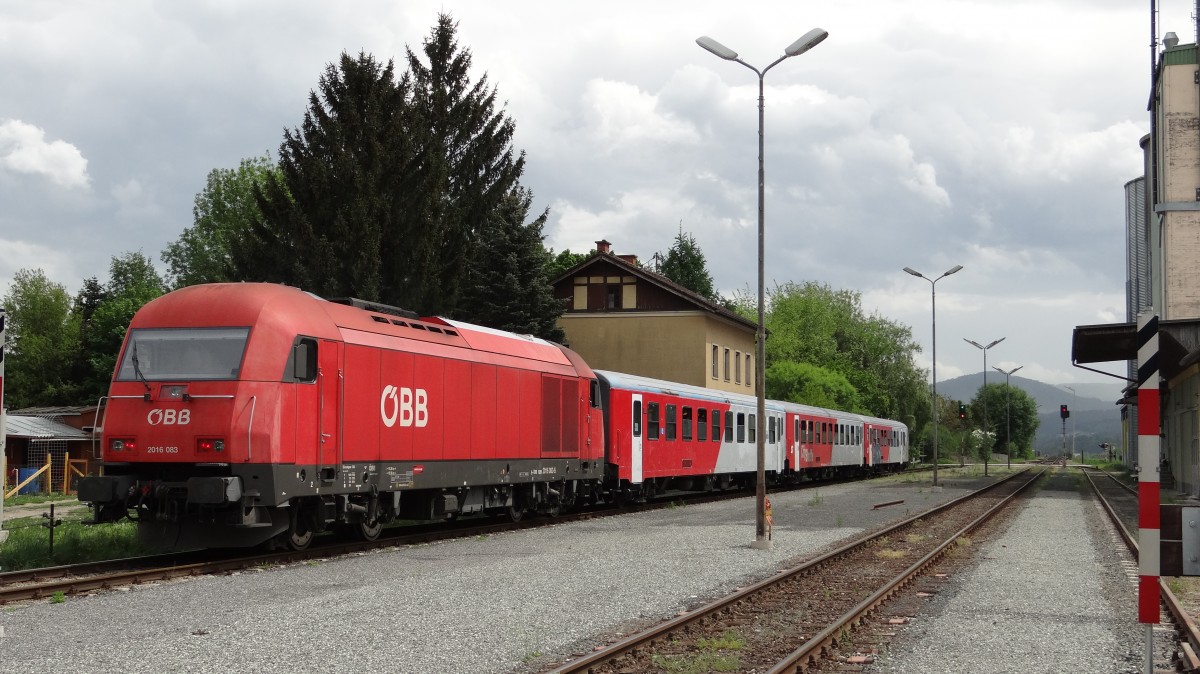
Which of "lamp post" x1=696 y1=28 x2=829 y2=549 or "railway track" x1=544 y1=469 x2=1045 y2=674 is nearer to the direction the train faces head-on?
the railway track

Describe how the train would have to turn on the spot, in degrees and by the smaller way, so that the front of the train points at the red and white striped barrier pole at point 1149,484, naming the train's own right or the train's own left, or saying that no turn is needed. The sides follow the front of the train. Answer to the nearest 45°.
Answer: approximately 90° to the train's own left

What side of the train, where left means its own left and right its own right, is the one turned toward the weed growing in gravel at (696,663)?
front

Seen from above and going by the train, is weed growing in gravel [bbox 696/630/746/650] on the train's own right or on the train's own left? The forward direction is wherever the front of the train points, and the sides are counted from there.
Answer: on the train's own left

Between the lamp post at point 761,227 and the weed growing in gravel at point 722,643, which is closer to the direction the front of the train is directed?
the weed growing in gravel

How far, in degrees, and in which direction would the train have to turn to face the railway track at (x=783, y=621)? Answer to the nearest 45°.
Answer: approximately 90° to its left

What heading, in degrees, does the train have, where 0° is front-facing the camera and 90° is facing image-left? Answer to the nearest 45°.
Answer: approximately 45°

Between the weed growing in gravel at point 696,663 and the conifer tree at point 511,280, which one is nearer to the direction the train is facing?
the weed growing in gravel

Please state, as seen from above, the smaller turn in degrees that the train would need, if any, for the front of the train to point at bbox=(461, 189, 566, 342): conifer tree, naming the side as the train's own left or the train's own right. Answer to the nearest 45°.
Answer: approximately 135° to the train's own right

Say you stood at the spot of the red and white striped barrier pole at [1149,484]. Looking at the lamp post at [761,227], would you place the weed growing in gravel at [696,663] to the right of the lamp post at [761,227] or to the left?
left
